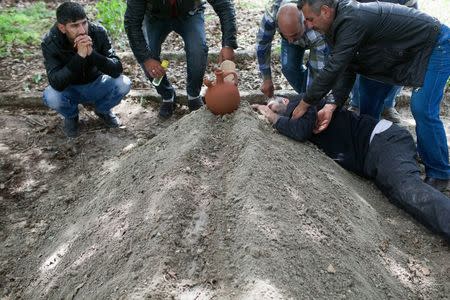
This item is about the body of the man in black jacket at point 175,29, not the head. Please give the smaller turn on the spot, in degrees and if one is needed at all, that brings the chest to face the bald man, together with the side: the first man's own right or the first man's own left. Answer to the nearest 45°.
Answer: approximately 90° to the first man's own left

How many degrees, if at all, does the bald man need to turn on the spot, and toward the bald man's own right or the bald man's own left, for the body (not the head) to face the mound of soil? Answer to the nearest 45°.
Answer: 0° — they already face it

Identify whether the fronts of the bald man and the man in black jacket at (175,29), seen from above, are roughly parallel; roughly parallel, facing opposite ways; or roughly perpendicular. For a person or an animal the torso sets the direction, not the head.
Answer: roughly parallel

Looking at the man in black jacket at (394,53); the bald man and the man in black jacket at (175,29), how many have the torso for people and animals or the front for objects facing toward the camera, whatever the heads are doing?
2

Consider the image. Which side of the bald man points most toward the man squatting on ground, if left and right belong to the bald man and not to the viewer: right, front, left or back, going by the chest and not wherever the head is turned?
right

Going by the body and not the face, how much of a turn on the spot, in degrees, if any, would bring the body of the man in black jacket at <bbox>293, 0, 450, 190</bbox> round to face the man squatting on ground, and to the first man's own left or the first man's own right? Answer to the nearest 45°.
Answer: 0° — they already face them

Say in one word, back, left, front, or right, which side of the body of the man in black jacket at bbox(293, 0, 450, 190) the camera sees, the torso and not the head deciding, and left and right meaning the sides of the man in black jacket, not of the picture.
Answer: left

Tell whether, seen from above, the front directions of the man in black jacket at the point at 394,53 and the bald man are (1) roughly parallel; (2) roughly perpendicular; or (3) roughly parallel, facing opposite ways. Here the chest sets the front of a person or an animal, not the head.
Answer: roughly perpendicular

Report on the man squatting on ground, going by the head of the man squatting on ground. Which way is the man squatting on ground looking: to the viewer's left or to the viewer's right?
to the viewer's right

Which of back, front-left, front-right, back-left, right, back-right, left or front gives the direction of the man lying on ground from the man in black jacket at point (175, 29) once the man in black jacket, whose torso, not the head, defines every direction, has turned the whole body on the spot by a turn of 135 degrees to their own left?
right

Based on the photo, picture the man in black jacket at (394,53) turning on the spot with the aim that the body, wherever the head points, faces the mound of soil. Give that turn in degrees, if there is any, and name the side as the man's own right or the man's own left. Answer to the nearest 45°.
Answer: approximately 45° to the man's own left

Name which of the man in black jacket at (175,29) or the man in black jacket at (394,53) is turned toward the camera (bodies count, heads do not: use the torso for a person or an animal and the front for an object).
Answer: the man in black jacket at (175,29)

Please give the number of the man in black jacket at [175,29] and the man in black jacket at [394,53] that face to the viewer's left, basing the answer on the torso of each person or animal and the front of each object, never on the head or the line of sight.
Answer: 1

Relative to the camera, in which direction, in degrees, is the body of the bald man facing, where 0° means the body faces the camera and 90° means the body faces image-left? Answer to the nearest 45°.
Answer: approximately 0°

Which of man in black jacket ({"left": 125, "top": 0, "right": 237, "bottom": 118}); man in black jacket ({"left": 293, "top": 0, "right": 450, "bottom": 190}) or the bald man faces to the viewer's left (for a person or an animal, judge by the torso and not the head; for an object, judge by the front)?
man in black jacket ({"left": 293, "top": 0, "right": 450, "bottom": 190})

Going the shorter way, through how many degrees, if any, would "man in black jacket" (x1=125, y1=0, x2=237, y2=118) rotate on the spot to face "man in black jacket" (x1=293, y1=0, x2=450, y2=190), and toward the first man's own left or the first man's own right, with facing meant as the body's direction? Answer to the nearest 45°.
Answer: approximately 45° to the first man's own left

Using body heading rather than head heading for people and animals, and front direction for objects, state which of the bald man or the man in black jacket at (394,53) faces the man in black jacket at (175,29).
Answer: the man in black jacket at (394,53)

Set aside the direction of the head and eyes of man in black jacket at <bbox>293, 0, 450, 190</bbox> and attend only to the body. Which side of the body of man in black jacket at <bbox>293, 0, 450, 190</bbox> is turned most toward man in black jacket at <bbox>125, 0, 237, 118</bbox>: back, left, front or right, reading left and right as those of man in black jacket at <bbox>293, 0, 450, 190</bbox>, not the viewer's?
front

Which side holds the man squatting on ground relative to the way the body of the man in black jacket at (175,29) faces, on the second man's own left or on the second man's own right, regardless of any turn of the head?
on the second man's own right

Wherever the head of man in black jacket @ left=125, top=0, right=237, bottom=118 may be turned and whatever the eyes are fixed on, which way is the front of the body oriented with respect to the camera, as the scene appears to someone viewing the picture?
toward the camera
